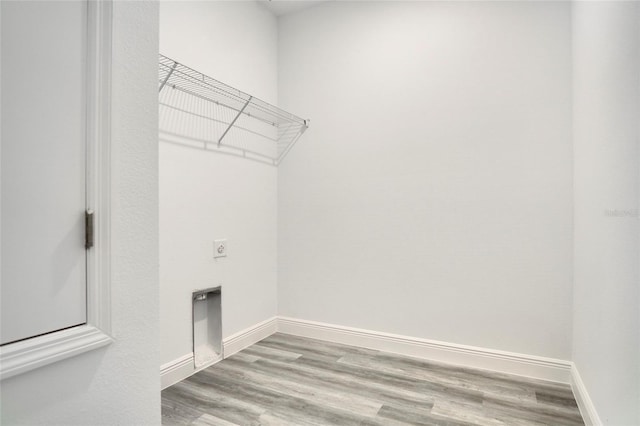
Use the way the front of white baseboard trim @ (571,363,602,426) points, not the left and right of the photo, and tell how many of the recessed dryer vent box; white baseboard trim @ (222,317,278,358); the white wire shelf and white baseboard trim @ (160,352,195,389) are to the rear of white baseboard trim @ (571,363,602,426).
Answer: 0

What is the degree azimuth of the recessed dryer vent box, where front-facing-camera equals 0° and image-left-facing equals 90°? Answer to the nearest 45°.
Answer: approximately 315°

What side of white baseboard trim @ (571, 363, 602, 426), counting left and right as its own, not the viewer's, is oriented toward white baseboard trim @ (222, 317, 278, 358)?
front

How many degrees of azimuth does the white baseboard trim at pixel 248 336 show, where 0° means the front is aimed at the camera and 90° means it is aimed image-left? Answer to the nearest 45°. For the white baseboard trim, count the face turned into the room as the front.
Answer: approximately 315°

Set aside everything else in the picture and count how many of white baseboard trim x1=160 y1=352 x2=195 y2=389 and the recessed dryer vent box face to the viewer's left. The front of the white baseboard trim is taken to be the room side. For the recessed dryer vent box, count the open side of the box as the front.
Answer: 0

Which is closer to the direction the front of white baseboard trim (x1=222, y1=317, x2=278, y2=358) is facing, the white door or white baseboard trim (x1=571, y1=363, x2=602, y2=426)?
the white baseboard trim

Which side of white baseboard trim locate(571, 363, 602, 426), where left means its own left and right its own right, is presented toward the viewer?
left

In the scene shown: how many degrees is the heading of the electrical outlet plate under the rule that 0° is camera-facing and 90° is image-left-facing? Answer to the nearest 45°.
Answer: approximately 315°

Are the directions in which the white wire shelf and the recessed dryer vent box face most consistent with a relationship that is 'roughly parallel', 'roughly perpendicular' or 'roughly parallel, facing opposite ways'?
roughly parallel

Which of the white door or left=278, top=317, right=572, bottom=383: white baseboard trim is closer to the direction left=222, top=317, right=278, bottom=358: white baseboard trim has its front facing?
the white baseboard trim

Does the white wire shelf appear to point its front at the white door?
no

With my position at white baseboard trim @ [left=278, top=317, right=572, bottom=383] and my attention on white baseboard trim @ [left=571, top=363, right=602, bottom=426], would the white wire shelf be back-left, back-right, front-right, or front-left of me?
back-right

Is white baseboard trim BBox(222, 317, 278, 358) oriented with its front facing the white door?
no

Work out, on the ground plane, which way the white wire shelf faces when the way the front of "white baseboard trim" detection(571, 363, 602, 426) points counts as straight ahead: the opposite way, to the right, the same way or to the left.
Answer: the opposite way

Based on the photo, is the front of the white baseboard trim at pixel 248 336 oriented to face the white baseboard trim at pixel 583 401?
yes

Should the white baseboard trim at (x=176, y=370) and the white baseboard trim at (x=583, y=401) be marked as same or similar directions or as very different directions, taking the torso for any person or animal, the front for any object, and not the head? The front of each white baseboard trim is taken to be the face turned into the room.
very different directions

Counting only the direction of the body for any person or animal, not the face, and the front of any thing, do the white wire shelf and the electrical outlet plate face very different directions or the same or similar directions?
same or similar directions
